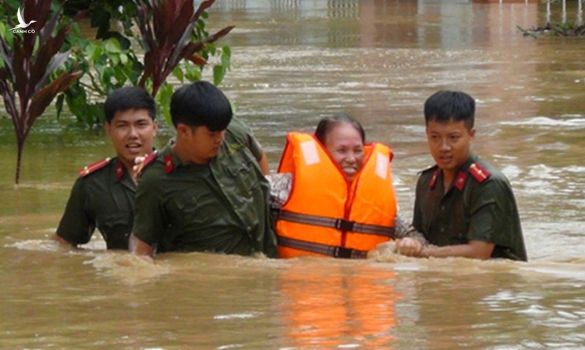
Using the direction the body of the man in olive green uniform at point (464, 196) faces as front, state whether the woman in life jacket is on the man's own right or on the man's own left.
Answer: on the man's own right

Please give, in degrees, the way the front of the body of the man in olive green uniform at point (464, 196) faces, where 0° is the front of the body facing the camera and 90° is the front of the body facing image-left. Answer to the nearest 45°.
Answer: approximately 45°

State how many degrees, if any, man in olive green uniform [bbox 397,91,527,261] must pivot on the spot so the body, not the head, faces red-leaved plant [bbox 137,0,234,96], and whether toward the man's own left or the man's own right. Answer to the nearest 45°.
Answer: approximately 90° to the man's own right

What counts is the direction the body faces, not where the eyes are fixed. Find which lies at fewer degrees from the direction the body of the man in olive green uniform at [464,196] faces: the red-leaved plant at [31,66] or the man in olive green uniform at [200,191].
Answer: the man in olive green uniform

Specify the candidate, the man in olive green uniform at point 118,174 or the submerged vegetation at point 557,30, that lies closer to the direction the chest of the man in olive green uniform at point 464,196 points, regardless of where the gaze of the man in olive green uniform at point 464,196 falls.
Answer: the man in olive green uniform

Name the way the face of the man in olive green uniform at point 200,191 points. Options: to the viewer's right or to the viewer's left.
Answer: to the viewer's right

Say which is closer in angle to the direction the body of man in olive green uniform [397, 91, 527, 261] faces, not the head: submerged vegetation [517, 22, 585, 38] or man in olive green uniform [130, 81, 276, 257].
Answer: the man in olive green uniform

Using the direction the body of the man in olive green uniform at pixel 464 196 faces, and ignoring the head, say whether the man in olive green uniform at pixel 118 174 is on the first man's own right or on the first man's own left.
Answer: on the first man's own right

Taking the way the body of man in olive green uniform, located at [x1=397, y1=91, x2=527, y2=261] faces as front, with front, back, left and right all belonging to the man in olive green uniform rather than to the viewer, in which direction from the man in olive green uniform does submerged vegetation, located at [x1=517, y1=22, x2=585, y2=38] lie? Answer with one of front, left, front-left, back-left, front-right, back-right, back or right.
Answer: back-right

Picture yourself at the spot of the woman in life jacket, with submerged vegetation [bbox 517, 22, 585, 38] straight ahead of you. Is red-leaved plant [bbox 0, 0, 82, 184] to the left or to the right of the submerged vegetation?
left

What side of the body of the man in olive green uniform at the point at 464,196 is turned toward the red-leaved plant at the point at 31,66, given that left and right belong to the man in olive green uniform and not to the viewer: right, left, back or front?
right
